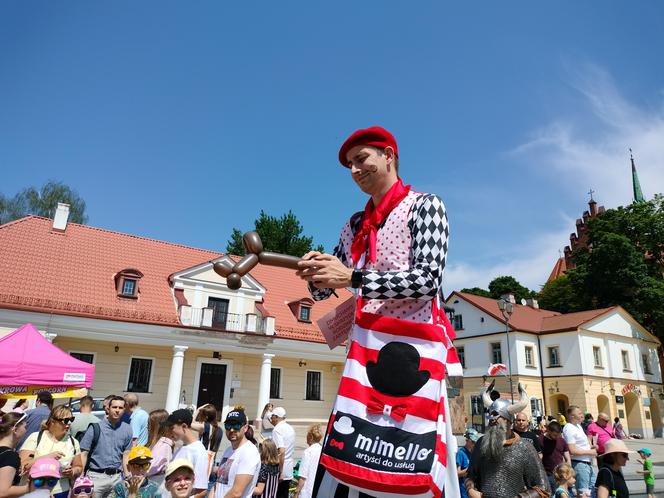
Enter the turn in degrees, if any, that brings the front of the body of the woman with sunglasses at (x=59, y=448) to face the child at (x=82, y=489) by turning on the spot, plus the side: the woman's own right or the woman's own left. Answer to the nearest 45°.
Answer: approximately 45° to the woman's own right

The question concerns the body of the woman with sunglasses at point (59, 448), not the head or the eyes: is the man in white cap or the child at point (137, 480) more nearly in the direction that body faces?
the child

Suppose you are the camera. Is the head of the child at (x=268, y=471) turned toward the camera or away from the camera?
away from the camera

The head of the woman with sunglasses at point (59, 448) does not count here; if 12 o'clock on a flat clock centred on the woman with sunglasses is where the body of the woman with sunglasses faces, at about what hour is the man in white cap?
The man in white cap is roughly at 10 o'clock from the woman with sunglasses.

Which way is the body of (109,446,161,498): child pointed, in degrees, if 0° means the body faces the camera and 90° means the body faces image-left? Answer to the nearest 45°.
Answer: approximately 0°

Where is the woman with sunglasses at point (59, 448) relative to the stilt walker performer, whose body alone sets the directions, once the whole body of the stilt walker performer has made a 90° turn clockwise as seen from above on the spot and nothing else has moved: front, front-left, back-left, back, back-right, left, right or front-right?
front

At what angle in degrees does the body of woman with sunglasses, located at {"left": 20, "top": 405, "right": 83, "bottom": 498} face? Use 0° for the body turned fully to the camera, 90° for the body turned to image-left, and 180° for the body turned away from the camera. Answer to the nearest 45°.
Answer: approximately 315°

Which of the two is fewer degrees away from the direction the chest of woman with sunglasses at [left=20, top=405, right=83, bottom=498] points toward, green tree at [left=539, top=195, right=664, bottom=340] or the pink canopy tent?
the green tree

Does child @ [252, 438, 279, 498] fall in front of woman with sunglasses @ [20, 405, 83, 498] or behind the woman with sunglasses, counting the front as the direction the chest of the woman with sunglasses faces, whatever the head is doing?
in front

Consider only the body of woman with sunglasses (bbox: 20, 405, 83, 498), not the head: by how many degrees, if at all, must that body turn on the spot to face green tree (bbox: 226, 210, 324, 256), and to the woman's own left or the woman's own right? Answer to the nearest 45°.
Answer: approximately 90° to the woman's own left
